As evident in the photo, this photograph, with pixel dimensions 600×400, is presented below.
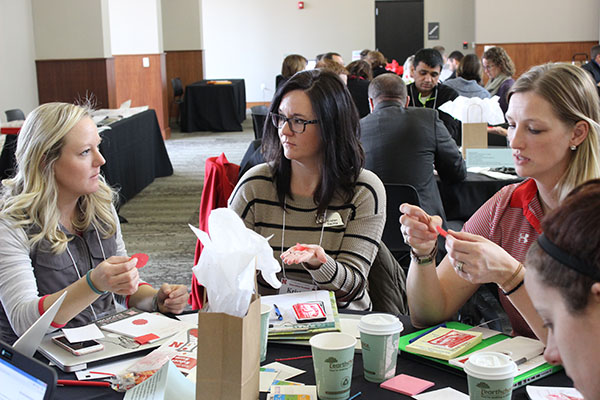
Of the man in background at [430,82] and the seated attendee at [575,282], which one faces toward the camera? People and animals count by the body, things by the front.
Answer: the man in background

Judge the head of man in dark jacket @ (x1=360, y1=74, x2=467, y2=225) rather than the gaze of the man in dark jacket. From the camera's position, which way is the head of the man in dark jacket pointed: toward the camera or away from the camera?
away from the camera

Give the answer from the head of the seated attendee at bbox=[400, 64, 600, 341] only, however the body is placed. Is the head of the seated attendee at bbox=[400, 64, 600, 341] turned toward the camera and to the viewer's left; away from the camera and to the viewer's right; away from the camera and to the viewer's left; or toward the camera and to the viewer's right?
toward the camera and to the viewer's left

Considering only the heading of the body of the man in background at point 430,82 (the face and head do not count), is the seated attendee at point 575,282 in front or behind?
in front

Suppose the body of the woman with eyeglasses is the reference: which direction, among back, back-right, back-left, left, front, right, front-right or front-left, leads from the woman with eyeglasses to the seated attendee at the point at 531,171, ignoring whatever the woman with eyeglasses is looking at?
left

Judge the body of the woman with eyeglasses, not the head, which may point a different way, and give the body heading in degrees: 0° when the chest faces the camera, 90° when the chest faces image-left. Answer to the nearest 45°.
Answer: approximately 45°

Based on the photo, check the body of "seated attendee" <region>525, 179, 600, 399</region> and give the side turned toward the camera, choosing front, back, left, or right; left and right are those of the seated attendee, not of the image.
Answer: left

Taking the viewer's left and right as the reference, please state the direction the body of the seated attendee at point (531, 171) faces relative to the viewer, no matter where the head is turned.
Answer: facing the viewer and to the left of the viewer

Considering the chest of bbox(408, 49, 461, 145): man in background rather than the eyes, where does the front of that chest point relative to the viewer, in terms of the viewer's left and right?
facing the viewer

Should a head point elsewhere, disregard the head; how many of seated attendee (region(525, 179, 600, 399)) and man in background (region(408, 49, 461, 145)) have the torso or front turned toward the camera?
1

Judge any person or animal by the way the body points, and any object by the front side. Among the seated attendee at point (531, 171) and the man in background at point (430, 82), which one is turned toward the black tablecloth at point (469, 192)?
the man in background

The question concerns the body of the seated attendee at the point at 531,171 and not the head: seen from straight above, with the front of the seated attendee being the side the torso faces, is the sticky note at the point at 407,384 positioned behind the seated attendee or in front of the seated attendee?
in front

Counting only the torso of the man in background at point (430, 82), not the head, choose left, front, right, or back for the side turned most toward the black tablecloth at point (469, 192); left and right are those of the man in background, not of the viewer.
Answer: front

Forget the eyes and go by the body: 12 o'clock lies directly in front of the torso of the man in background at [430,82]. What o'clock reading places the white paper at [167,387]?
The white paper is roughly at 12 o'clock from the man in background.

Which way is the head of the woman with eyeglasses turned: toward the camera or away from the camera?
toward the camera
